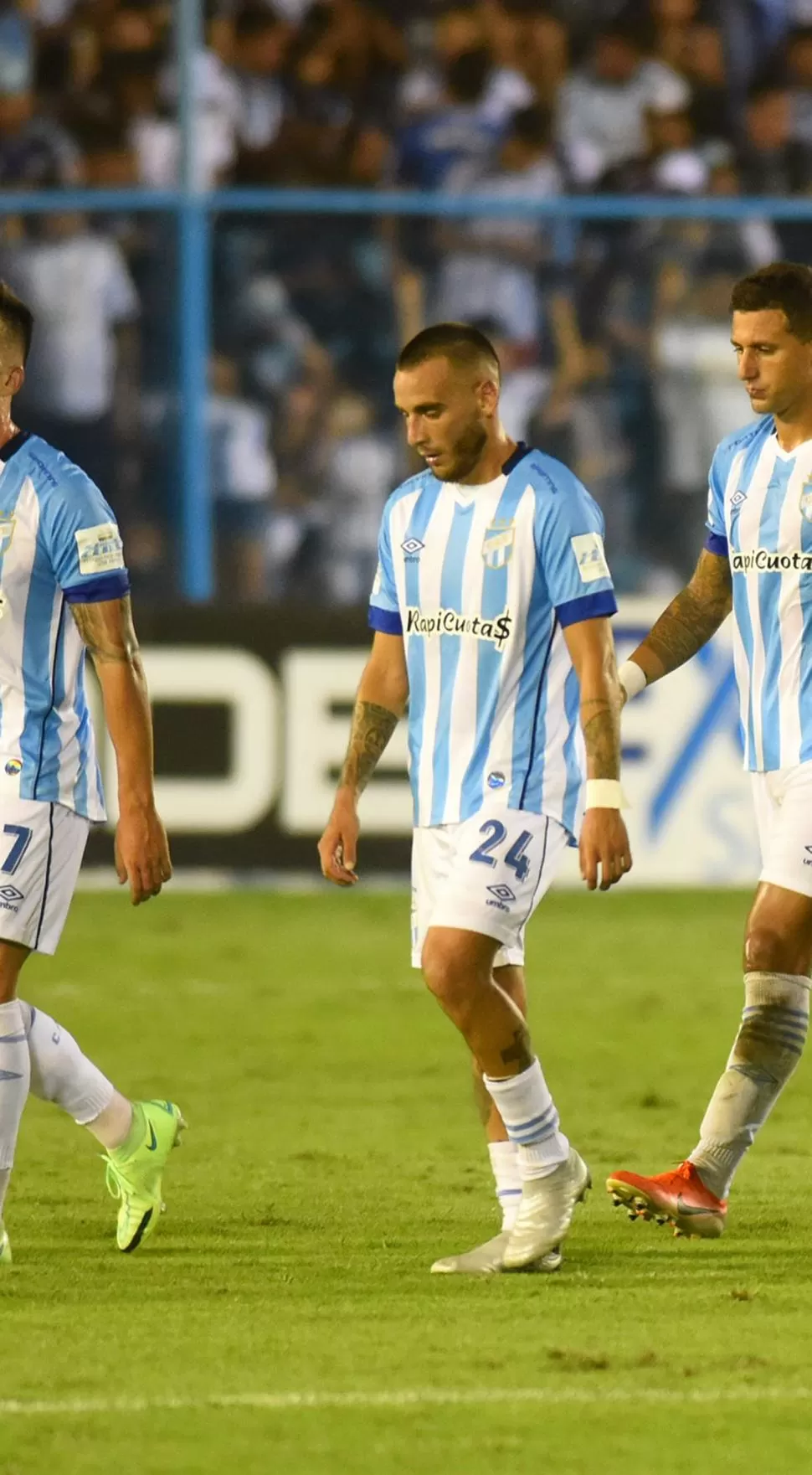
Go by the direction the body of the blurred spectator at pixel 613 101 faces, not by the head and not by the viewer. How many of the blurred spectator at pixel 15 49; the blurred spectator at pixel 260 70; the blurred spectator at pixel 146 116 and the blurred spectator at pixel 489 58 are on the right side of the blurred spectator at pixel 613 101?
4

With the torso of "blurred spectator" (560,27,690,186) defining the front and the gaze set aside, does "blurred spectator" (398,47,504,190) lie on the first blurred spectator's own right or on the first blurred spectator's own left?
on the first blurred spectator's own right

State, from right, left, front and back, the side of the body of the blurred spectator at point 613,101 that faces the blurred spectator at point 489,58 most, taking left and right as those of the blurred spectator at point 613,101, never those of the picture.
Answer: right

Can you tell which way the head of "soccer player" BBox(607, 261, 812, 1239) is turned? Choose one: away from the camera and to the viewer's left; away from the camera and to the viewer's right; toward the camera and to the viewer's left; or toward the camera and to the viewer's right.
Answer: toward the camera and to the viewer's left

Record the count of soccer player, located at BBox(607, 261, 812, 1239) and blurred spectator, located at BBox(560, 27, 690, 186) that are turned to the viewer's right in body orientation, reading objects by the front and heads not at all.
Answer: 0

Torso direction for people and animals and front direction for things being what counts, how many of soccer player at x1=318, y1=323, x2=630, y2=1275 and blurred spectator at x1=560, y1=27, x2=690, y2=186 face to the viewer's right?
0

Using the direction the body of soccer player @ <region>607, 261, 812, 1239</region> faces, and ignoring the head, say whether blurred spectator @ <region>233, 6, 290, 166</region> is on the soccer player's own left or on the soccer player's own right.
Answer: on the soccer player's own right
